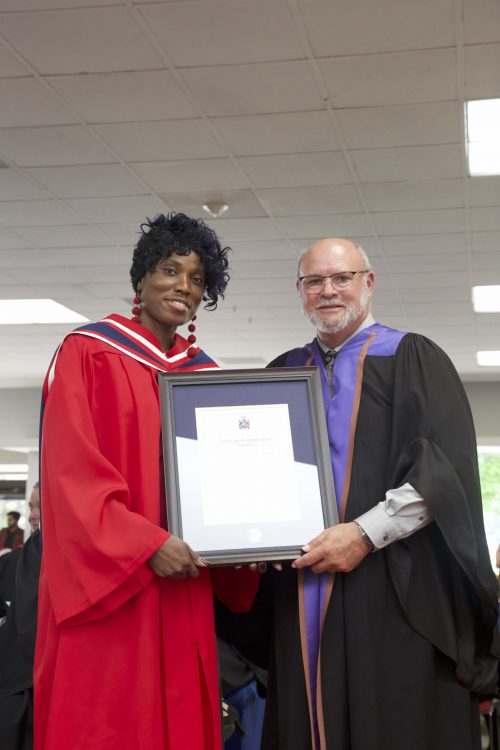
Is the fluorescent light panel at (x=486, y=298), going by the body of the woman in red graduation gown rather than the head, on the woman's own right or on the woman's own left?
on the woman's own left

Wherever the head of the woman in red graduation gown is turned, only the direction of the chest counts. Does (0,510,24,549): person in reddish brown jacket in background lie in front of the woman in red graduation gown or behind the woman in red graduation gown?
behind

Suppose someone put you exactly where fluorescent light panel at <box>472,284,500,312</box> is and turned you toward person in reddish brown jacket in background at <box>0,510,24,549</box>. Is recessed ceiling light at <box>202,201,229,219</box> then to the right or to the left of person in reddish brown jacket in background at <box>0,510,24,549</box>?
left

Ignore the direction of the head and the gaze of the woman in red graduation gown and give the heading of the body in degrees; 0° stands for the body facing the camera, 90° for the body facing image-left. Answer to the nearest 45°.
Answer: approximately 315°

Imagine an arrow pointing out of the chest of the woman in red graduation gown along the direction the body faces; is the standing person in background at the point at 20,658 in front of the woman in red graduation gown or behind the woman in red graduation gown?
behind
